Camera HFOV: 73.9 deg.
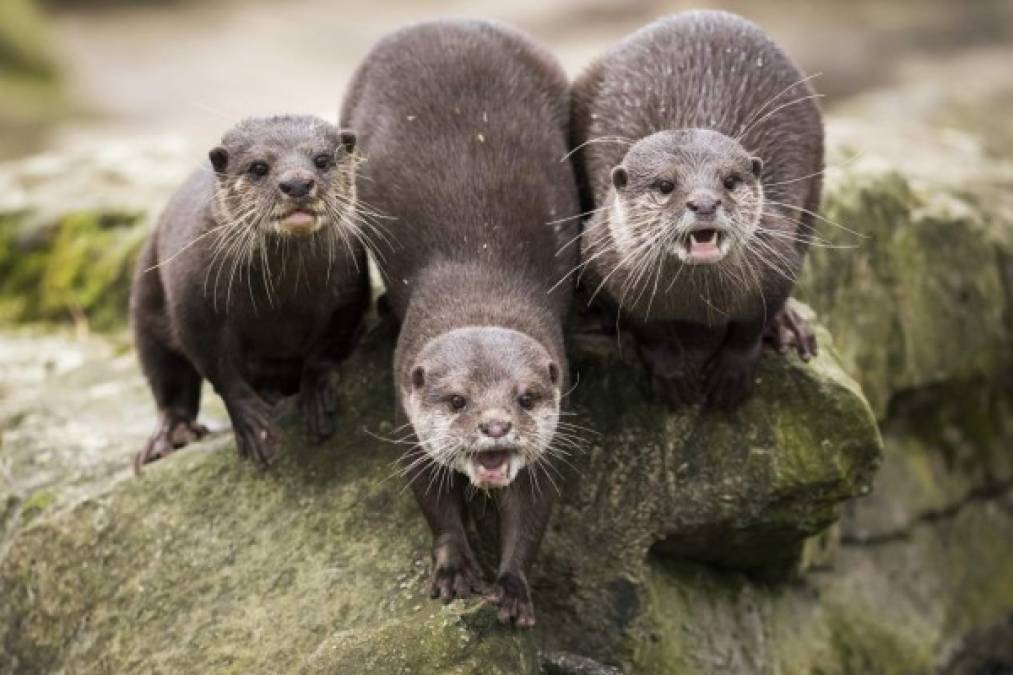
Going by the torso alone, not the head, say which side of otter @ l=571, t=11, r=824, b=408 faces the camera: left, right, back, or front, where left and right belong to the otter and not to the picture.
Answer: front

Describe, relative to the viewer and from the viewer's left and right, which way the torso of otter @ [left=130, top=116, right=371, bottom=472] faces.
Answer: facing the viewer and to the right of the viewer

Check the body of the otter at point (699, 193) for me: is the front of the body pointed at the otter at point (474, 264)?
no

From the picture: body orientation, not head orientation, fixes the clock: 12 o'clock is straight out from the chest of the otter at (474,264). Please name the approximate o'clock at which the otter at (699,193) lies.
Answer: the otter at (699,193) is roughly at 9 o'clock from the otter at (474,264).

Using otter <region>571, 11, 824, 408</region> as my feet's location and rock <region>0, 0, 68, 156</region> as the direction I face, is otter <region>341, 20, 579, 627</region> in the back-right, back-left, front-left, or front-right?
front-left

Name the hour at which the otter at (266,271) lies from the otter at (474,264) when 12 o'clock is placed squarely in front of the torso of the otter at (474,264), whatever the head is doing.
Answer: the otter at (266,271) is roughly at 3 o'clock from the otter at (474,264).

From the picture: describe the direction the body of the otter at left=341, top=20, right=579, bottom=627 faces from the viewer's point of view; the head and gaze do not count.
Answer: toward the camera

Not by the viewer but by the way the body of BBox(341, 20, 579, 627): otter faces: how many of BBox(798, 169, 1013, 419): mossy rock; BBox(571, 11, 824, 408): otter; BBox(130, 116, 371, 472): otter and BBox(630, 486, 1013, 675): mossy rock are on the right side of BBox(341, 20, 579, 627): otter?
1

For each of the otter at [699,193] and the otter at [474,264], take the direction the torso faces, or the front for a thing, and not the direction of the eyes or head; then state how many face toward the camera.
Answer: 2

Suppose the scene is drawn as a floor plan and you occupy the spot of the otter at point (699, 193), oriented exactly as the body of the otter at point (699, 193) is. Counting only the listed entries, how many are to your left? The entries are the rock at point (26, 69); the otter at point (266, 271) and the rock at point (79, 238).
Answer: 0

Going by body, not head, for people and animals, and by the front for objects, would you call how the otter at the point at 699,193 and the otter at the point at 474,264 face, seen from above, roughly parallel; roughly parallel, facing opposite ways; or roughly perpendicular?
roughly parallel

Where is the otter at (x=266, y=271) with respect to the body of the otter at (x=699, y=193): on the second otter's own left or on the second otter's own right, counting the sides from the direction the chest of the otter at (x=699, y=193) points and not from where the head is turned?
on the second otter's own right
